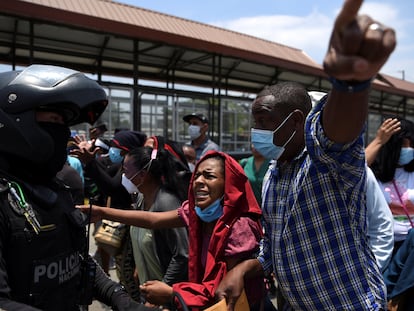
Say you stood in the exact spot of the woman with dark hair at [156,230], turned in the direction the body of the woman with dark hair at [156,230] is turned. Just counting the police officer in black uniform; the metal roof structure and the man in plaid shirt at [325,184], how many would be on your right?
1

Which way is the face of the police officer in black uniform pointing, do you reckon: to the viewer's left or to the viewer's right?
to the viewer's right

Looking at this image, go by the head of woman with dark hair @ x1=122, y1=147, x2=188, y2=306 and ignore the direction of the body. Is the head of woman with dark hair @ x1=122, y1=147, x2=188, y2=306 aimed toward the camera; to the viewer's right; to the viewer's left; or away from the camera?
to the viewer's left

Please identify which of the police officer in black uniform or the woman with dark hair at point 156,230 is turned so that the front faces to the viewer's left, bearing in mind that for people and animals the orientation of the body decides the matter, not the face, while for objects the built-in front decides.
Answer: the woman with dark hair

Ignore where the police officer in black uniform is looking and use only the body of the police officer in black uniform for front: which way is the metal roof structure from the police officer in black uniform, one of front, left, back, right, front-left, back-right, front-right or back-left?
back-left

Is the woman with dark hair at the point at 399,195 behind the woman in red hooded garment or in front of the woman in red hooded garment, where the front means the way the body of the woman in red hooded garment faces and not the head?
behind

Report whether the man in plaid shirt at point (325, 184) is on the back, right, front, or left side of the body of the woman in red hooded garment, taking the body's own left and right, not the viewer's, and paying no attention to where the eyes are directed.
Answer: left

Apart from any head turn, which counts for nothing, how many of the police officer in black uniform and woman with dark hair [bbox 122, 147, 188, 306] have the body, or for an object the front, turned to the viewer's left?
1

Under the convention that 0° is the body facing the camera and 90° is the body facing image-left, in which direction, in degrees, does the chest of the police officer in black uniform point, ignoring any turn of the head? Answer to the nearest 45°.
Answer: approximately 315°

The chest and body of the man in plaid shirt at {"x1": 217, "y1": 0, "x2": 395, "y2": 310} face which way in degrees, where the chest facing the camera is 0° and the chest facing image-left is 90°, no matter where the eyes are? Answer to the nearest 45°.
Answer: approximately 45°

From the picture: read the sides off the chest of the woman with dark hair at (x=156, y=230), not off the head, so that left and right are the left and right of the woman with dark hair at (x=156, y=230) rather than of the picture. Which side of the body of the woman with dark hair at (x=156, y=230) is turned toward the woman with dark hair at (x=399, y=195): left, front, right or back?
back

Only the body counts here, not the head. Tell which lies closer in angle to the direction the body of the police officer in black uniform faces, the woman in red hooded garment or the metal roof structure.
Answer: the woman in red hooded garment

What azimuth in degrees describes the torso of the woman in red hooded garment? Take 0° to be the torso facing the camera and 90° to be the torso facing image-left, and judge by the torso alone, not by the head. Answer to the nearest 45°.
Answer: approximately 45°
